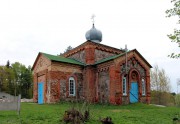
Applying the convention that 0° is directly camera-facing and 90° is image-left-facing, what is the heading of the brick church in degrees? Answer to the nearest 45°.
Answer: approximately 315°

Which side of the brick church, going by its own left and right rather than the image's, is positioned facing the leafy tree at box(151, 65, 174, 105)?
left
